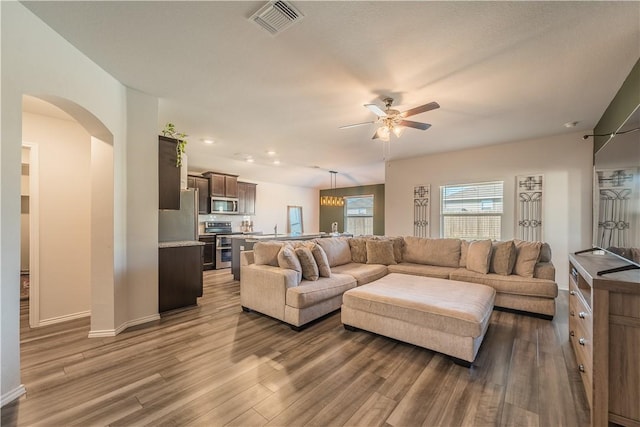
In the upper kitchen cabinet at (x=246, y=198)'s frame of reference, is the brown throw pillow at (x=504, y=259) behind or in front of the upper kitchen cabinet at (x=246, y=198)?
in front

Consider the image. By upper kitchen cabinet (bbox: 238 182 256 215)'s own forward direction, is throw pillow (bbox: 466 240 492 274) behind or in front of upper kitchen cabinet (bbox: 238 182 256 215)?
in front

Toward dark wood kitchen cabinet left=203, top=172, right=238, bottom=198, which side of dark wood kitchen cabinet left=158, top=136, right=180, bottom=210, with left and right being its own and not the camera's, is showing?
left

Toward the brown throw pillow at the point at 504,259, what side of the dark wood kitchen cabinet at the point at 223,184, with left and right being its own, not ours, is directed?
front

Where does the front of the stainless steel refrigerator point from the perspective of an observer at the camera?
facing to the right of the viewer

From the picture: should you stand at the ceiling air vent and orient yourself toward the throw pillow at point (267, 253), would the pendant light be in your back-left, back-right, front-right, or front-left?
front-right

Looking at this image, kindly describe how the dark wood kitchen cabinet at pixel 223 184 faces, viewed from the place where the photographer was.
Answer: facing the viewer and to the right of the viewer

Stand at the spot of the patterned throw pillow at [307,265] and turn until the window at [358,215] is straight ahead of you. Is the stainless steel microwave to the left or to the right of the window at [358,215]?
left

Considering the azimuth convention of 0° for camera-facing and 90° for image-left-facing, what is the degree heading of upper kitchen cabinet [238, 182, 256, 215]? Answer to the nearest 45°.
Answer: approximately 315°

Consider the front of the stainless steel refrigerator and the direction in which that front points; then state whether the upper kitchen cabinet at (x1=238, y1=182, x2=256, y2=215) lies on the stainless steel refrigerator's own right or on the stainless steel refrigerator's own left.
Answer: on the stainless steel refrigerator's own left

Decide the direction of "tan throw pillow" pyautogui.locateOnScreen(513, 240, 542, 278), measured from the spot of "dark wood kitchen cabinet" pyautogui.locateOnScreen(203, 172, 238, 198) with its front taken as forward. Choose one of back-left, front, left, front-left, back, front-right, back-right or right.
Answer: front

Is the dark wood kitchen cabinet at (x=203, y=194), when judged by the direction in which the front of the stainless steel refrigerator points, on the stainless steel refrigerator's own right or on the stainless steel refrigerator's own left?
on the stainless steel refrigerator's own left

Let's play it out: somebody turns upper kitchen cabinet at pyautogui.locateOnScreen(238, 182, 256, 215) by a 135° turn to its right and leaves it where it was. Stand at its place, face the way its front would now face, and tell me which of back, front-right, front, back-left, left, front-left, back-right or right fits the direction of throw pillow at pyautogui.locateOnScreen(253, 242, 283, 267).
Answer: left

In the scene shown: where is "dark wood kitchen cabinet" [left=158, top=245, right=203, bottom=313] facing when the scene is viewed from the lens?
facing to the right of the viewer

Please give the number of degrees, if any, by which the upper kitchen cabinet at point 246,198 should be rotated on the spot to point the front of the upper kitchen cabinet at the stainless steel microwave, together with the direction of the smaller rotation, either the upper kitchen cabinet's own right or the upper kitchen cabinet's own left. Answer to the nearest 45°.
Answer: approximately 90° to the upper kitchen cabinet's own right

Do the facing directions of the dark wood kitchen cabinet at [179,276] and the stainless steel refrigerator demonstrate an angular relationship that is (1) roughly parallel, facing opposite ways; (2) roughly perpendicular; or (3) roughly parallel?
roughly parallel
